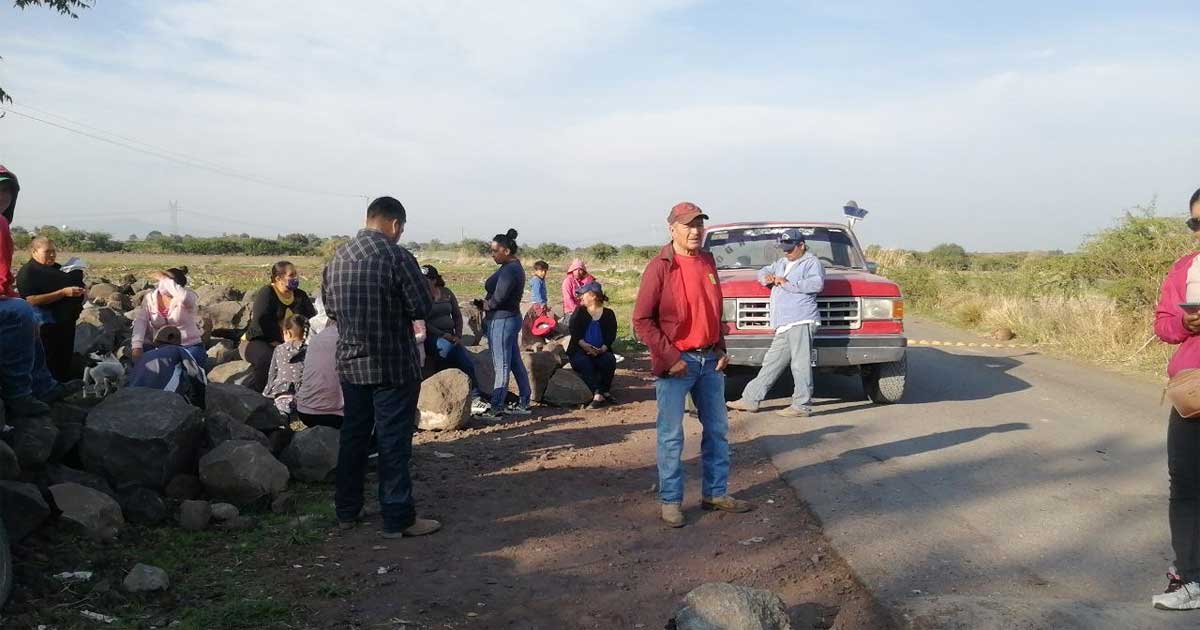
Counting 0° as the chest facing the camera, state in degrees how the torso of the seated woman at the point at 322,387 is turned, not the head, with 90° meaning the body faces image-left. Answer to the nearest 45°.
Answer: approximately 180°

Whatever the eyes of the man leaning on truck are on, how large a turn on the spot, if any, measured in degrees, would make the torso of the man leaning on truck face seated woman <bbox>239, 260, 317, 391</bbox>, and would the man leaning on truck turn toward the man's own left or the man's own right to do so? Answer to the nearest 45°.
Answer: approximately 45° to the man's own right

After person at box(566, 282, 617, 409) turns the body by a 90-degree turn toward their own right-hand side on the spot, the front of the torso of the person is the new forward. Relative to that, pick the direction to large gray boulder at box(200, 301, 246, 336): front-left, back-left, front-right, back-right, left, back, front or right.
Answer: front-right

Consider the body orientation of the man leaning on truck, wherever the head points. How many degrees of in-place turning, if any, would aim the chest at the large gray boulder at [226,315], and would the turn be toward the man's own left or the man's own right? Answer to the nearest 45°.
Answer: approximately 90° to the man's own right

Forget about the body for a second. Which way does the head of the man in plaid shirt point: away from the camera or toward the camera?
away from the camera
